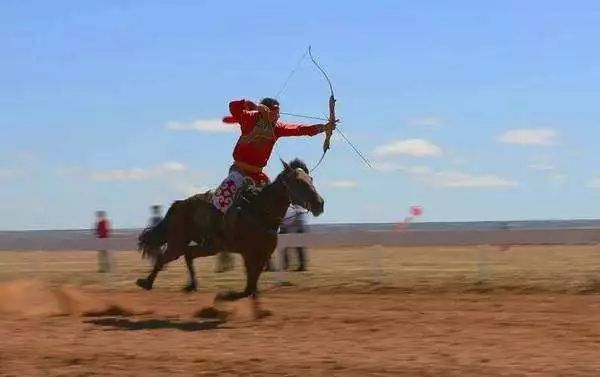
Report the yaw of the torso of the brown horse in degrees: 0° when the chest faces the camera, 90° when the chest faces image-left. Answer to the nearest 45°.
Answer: approximately 270°
